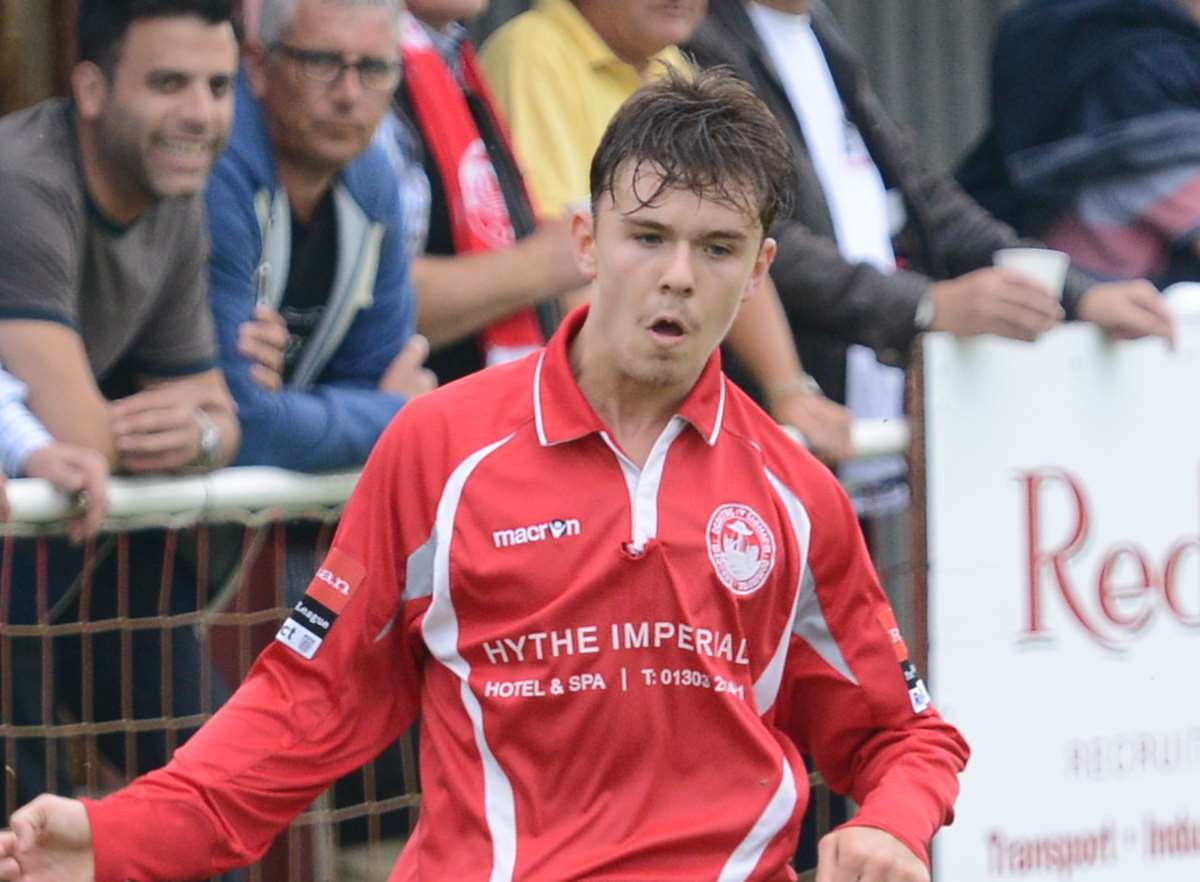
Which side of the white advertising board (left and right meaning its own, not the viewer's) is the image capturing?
front

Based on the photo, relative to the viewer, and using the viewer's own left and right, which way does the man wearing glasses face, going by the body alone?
facing the viewer and to the right of the viewer

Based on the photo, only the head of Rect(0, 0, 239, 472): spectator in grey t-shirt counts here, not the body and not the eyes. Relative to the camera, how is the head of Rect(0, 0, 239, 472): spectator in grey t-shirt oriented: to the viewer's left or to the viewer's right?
to the viewer's right

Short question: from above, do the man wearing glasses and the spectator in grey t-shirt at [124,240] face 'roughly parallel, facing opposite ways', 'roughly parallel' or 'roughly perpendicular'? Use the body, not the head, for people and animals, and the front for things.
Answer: roughly parallel

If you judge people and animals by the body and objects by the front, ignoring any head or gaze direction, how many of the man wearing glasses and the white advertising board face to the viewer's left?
0

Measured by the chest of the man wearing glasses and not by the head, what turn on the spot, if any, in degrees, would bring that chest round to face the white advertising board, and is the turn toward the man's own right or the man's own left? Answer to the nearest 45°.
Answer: approximately 45° to the man's own left

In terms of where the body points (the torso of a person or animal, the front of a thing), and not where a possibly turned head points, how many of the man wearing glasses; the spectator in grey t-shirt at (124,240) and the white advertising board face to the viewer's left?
0

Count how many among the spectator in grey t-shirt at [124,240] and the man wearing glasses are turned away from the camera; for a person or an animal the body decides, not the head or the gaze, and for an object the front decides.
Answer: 0

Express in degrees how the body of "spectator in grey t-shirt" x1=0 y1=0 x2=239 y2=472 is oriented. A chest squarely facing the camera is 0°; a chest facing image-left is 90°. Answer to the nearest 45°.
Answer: approximately 315°
